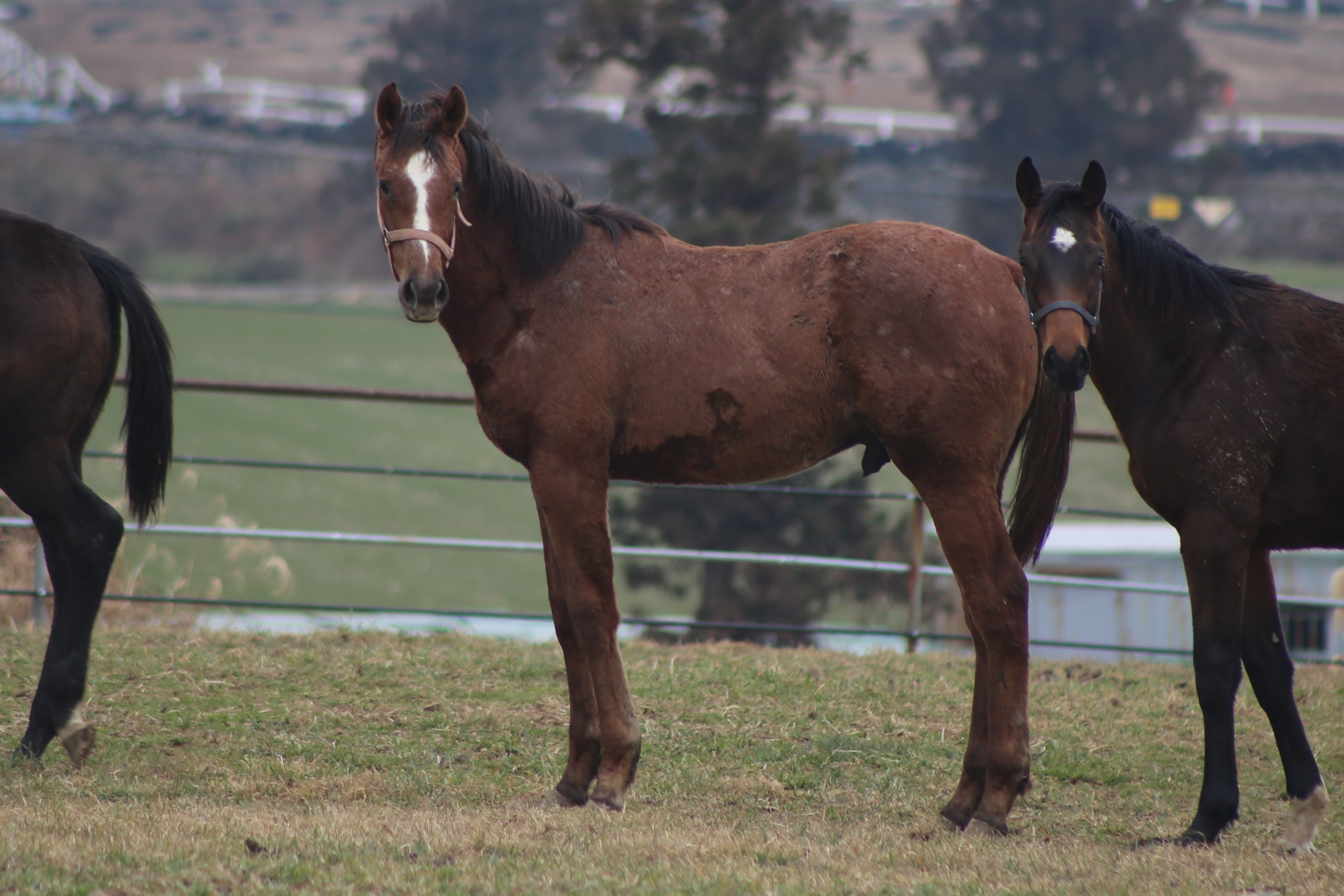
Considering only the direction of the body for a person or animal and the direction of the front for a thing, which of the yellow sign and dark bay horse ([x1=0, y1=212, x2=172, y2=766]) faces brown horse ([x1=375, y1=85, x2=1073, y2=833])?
the yellow sign

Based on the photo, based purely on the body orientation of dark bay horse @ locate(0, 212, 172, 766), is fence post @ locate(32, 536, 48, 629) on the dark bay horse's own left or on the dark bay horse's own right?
on the dark bay horse's own right

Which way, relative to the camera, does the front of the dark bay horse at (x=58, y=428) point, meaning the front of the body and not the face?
to the viewer's left

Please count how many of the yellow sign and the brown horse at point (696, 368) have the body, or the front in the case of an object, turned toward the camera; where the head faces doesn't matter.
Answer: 1

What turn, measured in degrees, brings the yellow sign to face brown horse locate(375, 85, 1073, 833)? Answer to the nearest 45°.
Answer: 0° — it already faces it

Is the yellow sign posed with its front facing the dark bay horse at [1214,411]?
yes

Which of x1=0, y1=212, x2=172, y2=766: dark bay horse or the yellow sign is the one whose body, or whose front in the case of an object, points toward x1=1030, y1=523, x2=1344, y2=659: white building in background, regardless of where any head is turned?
the yellow sign

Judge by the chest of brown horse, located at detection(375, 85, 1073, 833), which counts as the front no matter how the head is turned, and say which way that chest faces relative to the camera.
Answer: to the viewer's left

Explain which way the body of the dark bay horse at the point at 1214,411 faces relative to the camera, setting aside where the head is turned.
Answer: to the viewer's left

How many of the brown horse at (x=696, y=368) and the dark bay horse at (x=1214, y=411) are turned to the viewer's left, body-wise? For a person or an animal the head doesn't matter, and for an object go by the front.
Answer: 2

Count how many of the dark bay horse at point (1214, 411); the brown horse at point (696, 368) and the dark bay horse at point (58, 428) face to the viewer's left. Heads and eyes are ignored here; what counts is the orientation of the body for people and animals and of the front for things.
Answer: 3

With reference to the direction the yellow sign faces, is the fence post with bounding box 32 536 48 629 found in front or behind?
in front

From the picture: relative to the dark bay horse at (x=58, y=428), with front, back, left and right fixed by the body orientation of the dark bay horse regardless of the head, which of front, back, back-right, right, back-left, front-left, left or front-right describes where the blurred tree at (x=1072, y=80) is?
back-right

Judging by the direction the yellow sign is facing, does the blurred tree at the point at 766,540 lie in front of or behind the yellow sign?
in front

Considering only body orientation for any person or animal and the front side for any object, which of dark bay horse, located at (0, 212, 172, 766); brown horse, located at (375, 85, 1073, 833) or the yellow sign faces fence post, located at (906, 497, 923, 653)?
the yellow sign
